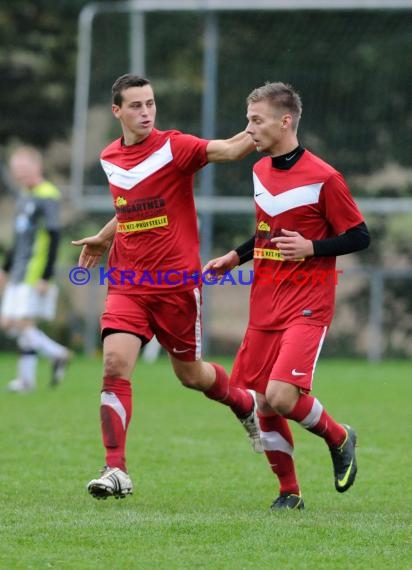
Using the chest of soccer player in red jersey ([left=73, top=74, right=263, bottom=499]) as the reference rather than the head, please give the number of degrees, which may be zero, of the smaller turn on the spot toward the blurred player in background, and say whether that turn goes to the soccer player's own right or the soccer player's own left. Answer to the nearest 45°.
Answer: approximately 135° to the soccer player's own right

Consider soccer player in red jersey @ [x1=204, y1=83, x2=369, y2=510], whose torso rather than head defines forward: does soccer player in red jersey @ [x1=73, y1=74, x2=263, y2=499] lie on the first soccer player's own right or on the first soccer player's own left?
on the first soccer player's own right

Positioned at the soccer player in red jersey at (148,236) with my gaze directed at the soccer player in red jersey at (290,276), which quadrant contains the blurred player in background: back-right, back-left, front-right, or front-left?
back-left

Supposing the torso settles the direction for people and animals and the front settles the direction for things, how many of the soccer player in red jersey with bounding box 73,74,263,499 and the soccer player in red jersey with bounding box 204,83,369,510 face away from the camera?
0

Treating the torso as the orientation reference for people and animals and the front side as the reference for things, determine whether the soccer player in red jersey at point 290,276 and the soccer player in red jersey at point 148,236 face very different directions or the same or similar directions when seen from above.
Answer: same or similar directions

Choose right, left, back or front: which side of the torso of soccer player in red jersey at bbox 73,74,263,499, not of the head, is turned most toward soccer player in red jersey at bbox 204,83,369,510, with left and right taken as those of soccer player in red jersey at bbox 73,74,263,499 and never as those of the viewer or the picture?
left

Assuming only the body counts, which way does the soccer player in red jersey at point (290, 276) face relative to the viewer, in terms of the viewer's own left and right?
facing the viewer and to the left of the viewer

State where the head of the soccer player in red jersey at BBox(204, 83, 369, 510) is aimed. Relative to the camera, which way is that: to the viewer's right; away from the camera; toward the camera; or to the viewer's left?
to the viewer's left
